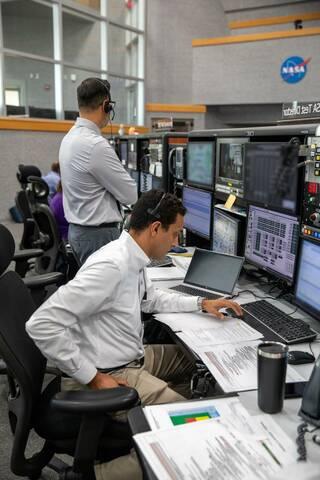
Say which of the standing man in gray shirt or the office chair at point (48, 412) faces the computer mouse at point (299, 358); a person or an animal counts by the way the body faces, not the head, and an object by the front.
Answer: the office chair

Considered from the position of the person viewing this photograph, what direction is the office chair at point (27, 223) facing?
facing to the right of the viewer

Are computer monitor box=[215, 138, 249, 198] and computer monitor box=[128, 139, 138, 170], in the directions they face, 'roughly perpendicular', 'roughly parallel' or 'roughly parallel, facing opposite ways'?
roughly parallel

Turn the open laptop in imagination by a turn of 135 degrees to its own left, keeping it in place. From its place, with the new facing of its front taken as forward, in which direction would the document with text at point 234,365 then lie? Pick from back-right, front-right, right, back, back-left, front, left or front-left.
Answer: right

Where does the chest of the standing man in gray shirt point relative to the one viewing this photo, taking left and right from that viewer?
facing away from the viewer and to the right of the viewer

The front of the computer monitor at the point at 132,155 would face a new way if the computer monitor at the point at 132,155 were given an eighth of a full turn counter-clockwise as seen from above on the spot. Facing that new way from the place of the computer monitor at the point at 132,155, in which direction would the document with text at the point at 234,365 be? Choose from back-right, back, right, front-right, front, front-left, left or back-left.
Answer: front

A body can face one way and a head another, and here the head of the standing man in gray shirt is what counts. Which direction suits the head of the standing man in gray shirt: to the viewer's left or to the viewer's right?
to the viewer's right

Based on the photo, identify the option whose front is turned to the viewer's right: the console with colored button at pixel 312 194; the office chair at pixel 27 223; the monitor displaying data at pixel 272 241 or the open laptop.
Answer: the office chair

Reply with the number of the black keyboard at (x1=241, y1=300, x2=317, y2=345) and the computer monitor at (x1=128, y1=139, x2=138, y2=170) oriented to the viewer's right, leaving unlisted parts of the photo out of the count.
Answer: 0

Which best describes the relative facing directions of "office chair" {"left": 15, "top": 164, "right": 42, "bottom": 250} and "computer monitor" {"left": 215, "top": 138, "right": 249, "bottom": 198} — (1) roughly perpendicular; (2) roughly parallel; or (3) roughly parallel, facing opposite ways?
roughly parallel, facing opposite ways

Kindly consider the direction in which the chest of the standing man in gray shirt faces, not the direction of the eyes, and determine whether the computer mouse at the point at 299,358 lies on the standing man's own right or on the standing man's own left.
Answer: on the standing man's own right

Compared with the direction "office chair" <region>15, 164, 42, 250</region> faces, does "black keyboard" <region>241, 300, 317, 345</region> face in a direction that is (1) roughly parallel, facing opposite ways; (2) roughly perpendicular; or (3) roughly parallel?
roughly parallel, facing opposite ways

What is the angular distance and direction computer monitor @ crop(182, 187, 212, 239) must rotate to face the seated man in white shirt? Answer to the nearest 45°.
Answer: approximately 45° to its left

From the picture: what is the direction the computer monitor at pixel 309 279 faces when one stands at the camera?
facing the viewer and to the left of the viewer

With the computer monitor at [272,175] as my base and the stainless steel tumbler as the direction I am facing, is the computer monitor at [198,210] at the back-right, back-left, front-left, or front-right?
back-right
